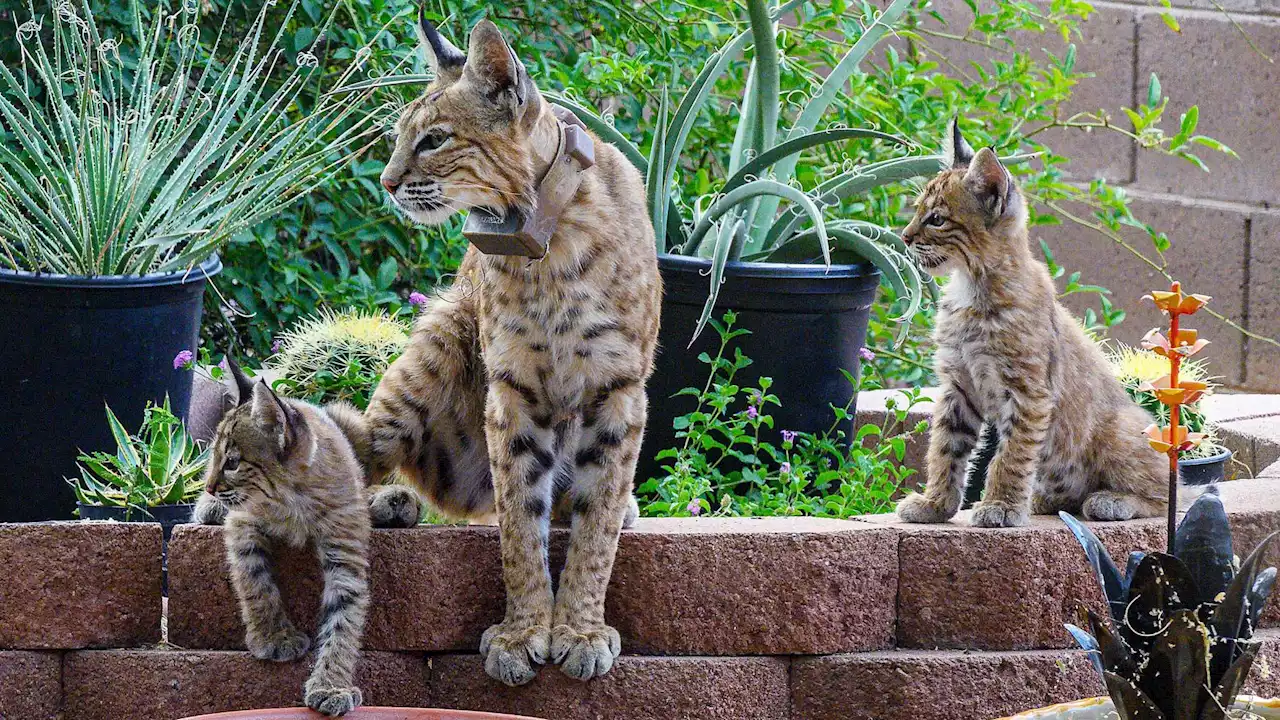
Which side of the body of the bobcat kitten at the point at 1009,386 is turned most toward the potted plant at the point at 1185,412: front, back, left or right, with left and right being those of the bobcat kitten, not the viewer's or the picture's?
back

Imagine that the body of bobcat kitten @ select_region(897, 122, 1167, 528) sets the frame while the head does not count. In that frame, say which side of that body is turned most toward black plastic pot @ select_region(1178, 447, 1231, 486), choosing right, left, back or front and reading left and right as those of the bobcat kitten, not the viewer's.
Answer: back

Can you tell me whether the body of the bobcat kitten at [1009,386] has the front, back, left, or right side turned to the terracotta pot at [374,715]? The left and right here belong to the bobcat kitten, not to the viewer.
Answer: front

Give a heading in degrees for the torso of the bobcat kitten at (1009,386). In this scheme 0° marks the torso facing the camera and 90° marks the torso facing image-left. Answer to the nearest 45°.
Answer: approximately 45°

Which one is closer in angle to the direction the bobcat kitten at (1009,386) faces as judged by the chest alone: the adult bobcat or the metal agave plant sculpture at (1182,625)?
the adult bobcat
